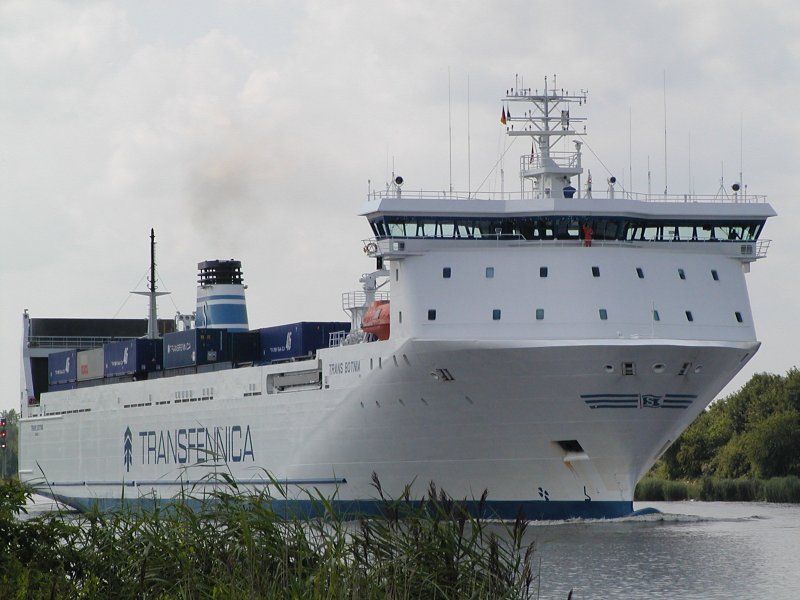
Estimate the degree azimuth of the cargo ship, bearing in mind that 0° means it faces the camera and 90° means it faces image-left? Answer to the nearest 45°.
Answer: approximately 315°
